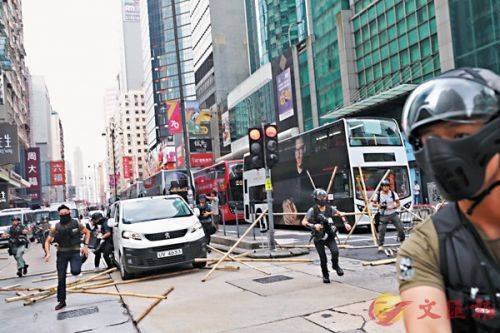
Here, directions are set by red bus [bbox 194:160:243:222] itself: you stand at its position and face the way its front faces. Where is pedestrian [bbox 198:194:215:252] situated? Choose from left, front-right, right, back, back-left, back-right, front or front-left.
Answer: front-right

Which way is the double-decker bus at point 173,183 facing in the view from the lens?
facing the viewer and to the right of the viewer

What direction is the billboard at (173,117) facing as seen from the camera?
toward the camera

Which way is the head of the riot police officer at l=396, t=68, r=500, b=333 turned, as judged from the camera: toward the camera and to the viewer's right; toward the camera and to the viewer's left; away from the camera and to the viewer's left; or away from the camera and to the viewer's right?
toward the camera and to the viewer's left

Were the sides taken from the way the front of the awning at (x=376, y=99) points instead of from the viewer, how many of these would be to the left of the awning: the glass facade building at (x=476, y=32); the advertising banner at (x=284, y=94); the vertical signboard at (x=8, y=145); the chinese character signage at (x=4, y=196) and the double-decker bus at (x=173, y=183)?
1

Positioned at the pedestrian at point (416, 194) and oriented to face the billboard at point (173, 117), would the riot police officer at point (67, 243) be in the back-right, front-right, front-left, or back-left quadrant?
back-left

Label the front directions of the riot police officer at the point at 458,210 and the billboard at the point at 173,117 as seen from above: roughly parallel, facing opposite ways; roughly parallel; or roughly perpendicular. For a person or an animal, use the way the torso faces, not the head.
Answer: roughly perpendicular

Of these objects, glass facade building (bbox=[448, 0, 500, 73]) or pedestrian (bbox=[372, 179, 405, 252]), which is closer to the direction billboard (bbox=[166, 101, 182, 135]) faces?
the pedestrian

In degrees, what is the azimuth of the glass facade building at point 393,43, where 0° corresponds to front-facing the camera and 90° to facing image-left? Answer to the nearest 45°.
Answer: approximately 45°

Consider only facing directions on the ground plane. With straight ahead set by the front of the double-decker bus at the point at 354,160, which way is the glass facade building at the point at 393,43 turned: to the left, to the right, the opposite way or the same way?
to the right

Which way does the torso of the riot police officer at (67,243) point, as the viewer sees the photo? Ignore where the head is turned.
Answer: toward the camera

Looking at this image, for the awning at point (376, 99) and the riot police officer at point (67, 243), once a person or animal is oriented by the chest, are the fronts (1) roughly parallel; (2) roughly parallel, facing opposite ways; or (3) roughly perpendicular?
roughly perpendicular

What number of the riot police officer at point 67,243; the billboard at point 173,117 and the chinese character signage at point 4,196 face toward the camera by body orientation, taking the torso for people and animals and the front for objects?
3

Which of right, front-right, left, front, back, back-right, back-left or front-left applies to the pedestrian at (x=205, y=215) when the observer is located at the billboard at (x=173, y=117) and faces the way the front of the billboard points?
front
